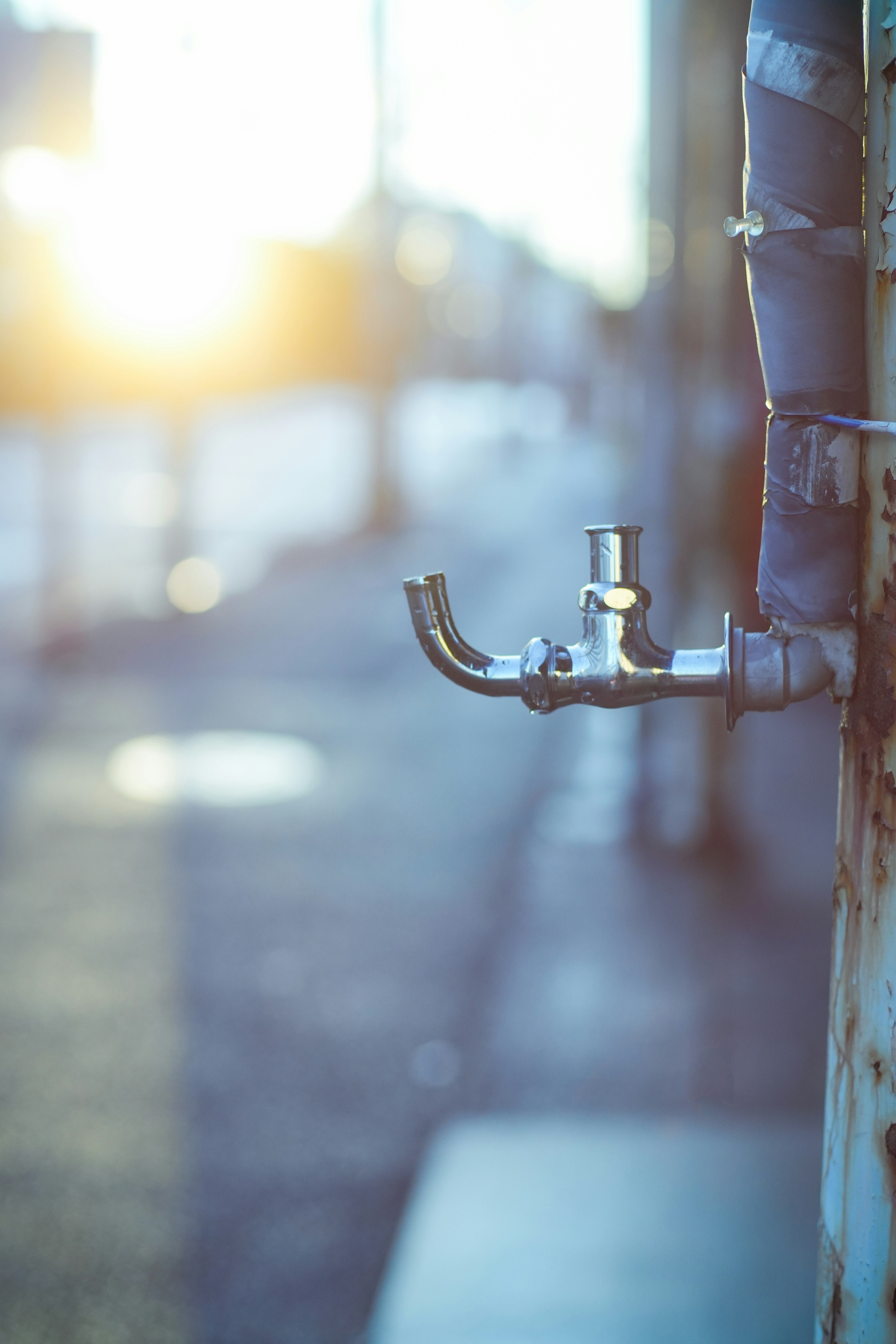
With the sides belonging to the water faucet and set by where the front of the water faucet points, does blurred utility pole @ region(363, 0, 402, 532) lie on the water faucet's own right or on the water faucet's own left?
on the water faucet's own right

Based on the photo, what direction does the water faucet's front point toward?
to the viewer's left
